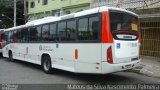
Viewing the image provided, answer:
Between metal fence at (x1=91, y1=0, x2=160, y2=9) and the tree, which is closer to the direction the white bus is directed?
the tree

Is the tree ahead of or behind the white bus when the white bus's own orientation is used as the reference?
ahead

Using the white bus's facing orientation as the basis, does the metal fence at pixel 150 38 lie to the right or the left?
on its right

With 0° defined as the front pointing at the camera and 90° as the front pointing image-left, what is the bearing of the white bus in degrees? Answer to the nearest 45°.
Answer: approximately 135°

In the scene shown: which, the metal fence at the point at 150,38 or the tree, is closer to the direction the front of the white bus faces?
the tree

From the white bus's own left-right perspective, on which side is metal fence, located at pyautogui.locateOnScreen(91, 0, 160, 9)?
on its right
